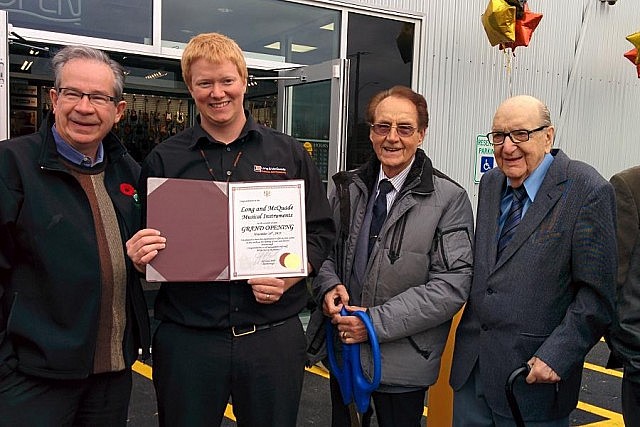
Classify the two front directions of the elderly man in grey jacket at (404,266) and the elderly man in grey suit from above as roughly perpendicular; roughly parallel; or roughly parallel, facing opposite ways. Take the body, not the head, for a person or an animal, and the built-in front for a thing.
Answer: roughly parallel

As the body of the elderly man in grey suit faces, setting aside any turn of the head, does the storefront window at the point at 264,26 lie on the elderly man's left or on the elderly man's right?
on the elderly man's right

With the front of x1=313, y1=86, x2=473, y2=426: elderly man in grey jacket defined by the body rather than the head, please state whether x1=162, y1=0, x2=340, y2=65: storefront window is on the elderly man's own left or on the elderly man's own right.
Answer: on the elderly man's own right

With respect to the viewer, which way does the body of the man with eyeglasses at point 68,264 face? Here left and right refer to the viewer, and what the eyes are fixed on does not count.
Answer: facing the viewer and to the right of the viewer

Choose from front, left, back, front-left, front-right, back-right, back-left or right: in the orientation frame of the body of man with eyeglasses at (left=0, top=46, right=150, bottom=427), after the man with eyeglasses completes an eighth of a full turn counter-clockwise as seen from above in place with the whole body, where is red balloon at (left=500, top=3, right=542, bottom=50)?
front-left

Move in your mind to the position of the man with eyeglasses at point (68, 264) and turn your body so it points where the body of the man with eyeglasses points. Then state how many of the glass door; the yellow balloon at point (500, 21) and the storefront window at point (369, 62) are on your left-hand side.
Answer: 3

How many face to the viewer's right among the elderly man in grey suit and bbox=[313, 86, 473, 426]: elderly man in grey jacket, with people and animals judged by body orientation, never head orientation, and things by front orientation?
0

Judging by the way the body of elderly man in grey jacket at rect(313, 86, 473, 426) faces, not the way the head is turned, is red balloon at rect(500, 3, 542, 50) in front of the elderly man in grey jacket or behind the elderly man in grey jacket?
behind

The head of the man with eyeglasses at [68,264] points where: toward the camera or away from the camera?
toward the camera

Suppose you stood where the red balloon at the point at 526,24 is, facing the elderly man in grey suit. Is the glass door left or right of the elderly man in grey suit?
right

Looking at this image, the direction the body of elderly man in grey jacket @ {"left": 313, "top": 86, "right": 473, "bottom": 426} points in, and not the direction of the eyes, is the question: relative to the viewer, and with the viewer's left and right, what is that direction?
facing the viewer and to the left of the viewer

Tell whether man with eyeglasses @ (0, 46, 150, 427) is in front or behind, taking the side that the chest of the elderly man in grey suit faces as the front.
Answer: in front

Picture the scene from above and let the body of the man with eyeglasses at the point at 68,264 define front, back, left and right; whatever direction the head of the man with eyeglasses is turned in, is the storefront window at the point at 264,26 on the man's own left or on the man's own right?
on the man's own left

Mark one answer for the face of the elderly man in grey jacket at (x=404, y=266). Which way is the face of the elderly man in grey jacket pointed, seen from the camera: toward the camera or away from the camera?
toward the camera
